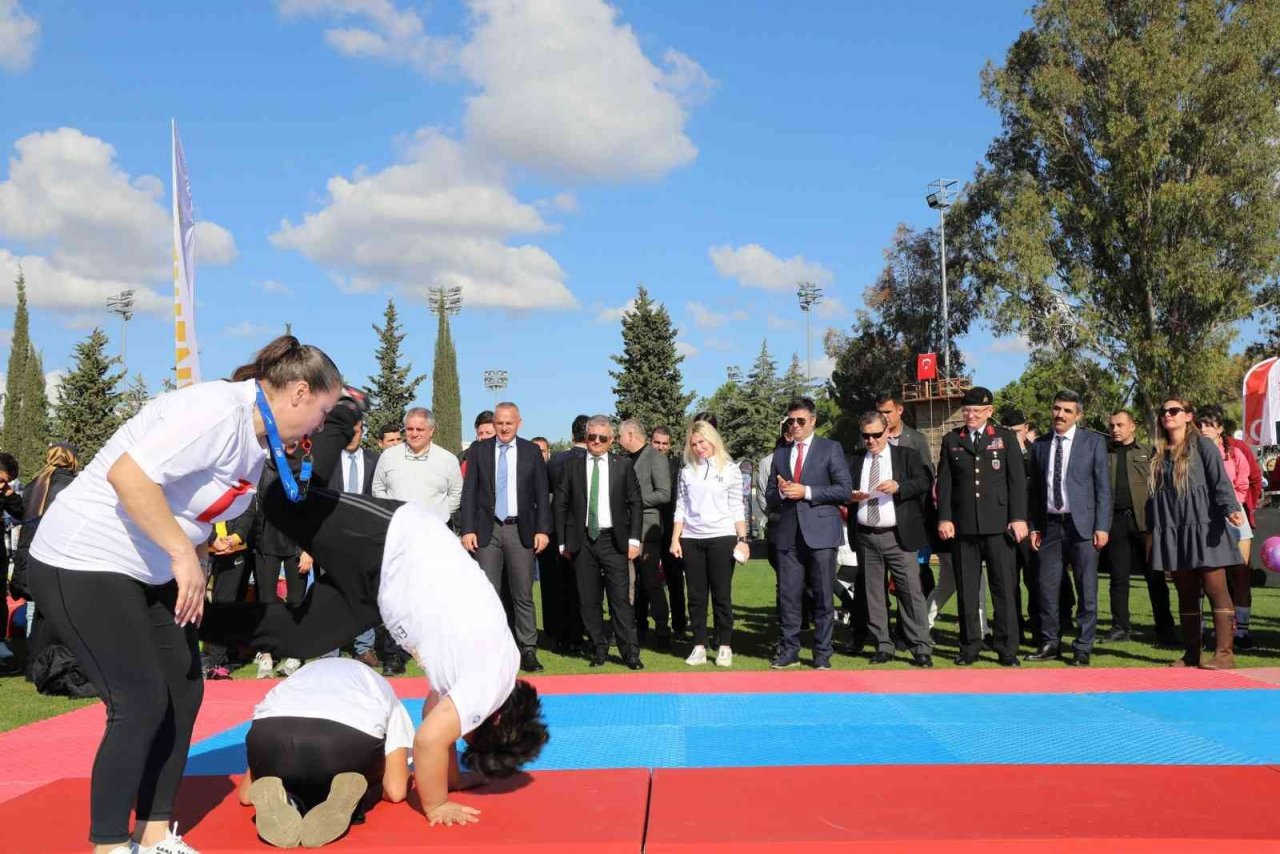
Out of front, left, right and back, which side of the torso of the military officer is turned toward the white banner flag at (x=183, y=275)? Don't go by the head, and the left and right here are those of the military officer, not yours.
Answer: right

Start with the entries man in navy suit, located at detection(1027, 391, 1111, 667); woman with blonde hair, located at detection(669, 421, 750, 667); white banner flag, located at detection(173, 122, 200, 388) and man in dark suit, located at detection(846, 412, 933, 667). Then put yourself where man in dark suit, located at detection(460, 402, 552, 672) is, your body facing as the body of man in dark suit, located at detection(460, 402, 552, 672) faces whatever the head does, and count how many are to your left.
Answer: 3

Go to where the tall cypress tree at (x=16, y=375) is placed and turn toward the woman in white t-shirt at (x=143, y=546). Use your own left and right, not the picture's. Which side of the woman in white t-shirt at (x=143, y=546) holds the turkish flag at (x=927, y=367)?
left

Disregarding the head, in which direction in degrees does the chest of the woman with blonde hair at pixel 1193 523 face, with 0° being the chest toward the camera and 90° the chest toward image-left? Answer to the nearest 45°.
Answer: approximately 45°

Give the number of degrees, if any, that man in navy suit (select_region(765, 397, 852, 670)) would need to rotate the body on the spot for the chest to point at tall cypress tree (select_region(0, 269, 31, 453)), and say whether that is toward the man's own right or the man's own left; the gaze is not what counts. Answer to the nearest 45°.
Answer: approximately 90° to the man's own right

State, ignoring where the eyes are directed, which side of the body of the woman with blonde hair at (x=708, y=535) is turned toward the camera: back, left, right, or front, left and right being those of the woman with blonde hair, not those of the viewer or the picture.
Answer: front

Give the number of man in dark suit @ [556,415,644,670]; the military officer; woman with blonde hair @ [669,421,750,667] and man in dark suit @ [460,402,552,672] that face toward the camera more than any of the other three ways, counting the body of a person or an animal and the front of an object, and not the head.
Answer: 4

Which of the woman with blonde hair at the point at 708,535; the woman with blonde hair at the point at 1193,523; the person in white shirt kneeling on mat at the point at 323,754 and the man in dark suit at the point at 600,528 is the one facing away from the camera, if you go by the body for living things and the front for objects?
the person in white shirt kneeling on mat

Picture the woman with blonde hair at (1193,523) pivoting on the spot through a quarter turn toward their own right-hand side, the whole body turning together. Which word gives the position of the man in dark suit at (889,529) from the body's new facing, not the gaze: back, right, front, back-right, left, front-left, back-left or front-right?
front-left

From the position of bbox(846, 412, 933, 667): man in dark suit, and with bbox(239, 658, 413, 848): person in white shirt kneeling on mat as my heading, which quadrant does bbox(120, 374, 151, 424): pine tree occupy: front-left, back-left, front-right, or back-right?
back-right

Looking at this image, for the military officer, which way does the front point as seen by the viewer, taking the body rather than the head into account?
toward the camera

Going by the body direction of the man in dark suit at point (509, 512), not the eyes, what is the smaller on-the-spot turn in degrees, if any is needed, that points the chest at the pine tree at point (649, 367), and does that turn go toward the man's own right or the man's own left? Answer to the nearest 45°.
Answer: approximately 180°

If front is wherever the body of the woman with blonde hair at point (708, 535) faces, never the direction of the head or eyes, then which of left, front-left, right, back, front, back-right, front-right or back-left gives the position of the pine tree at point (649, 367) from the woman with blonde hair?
back
